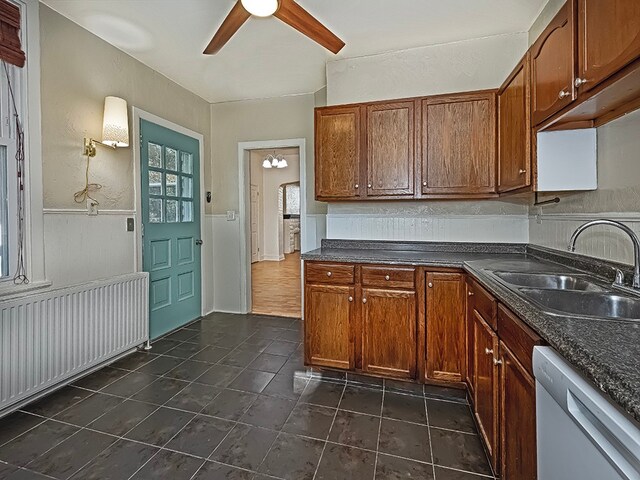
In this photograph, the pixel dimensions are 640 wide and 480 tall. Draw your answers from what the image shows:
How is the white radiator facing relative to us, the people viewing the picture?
facing the viewer and to the right of the viewer

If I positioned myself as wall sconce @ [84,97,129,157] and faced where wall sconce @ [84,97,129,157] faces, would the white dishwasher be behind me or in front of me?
in front

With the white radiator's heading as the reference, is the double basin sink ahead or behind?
ahead

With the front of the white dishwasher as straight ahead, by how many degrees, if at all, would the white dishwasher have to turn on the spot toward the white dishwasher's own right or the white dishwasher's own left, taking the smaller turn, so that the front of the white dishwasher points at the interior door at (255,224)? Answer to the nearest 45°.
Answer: approximately 90° to the white dishwasher's own right

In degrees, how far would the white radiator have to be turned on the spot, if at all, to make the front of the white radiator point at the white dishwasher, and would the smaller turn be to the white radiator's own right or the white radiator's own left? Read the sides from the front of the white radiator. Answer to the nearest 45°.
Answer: approximately 45° to the white radiator's own right

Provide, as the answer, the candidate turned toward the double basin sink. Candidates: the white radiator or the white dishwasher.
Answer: the white radiator

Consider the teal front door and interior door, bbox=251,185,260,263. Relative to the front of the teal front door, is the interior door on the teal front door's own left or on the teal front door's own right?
on the teal front door's own left

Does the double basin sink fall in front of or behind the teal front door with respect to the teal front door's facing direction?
in front

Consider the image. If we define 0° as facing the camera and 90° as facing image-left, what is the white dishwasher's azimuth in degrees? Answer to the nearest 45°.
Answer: approximately 45°

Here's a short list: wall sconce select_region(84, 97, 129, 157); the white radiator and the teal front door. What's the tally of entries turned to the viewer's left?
0

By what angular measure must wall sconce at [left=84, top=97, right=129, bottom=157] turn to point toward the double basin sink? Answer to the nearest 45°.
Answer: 0° — it already faces it

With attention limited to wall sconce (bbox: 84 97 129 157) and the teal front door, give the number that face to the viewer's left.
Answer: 0

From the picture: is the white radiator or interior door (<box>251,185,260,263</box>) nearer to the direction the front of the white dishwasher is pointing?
the white radiator

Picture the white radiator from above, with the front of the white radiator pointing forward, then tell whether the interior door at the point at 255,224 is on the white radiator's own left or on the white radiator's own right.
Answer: on the white radiator's own left

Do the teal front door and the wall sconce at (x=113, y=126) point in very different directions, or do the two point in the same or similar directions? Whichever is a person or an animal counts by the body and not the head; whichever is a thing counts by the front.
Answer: same or similar directions

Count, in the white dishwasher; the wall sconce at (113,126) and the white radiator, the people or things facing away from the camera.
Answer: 0

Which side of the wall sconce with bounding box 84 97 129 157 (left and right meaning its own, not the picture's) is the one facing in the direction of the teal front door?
left

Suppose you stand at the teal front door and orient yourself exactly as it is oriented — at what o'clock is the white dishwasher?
The white dishwasher is roughly at 1 o'clock from the teal front door.
